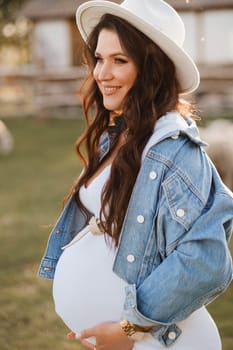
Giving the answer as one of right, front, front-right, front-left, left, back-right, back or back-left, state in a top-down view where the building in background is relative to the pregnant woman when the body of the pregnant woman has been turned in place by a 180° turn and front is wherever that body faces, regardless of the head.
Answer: front-left

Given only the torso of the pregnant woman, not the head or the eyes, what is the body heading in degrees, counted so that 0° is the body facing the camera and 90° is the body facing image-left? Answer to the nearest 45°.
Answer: approximately 45°

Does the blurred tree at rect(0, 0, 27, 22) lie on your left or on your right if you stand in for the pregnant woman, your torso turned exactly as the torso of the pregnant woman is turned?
on your right
